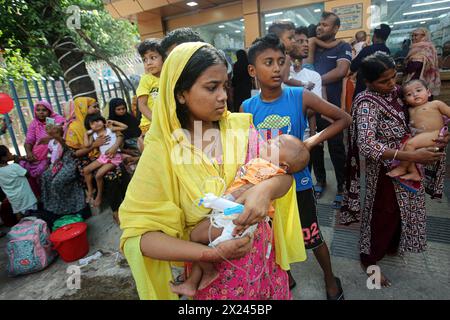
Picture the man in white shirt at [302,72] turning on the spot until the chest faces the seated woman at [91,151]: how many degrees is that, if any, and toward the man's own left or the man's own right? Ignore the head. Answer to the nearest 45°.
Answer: approximately 135° to the man's own right

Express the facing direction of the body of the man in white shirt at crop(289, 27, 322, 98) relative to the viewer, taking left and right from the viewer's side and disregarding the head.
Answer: facing the viewer and to the right of the viewer

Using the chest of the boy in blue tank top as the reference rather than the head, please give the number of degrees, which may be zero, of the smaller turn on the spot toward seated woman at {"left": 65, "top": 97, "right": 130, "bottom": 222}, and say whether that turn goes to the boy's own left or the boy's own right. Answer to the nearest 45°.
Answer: approximately 135° to the boy's own right

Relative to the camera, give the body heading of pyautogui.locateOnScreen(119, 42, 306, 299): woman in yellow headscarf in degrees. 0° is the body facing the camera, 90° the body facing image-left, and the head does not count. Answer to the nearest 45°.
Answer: approximately 315°

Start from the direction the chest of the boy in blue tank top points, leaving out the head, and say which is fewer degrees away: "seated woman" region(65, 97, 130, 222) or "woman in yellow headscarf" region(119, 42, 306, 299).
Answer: the woman in yellow headscarf

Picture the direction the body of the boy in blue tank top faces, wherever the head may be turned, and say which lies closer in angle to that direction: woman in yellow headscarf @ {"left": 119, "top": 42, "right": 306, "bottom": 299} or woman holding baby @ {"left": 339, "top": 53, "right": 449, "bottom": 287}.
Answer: the woman in yellow headscarf

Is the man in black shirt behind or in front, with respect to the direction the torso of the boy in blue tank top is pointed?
behind

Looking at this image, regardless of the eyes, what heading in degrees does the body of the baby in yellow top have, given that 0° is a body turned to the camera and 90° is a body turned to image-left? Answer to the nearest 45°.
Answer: approximately 315°

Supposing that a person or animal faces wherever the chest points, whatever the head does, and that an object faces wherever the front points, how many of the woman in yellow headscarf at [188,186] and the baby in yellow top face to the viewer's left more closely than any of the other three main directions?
0

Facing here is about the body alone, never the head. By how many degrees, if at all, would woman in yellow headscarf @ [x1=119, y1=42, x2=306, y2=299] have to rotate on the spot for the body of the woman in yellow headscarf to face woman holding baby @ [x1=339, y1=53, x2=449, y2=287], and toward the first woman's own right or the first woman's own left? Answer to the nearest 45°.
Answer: approximately 90° to the first woman's own left
